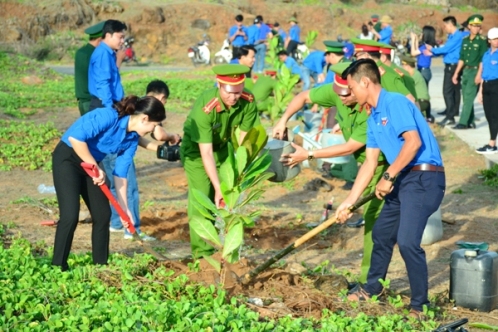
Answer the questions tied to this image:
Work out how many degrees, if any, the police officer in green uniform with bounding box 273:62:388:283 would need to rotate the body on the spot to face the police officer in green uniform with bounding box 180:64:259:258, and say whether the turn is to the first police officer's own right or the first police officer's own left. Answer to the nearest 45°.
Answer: approximately 45° to the first police officer's own right

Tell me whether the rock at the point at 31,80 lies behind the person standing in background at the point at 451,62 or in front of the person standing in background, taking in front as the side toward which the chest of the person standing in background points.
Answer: in front

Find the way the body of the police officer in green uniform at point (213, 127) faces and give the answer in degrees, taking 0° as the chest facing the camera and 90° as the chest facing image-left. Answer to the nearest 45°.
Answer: approximately 315°

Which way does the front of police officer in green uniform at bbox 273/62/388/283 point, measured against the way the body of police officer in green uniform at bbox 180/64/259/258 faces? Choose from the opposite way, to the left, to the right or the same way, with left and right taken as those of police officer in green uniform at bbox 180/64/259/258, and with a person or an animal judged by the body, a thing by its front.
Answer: to the right

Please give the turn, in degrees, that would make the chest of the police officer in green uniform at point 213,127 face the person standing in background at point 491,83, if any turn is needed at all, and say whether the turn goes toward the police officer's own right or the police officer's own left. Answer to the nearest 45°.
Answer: approximately 90° to the police officer's own left

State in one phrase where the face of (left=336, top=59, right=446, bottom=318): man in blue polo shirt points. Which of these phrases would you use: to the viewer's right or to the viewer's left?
to the viewer's left
